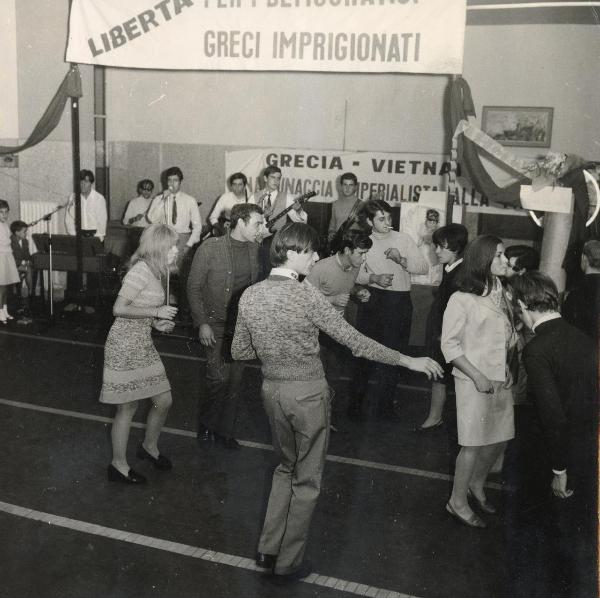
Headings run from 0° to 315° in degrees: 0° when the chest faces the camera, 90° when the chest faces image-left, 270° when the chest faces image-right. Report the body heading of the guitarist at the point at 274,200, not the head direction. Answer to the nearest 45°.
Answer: approximately 0°

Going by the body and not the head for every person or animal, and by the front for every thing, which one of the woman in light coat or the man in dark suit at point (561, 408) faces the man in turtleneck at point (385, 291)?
the man in dark suit

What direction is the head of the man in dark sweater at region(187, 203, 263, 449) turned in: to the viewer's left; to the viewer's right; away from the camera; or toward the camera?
to the viewer's right

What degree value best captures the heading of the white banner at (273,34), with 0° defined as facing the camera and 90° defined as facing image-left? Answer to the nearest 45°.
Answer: approximately 0°

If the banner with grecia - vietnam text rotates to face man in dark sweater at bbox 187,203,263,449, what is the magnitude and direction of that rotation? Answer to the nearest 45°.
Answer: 0° — it already faces them

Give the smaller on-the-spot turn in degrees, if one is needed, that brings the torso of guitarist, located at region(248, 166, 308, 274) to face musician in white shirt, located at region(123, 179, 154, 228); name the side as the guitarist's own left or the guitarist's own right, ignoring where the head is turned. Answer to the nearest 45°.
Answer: approximately 135° to the guitarist's own right
